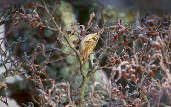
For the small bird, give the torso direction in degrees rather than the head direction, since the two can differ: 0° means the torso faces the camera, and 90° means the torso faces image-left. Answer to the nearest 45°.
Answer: approximately 270°
